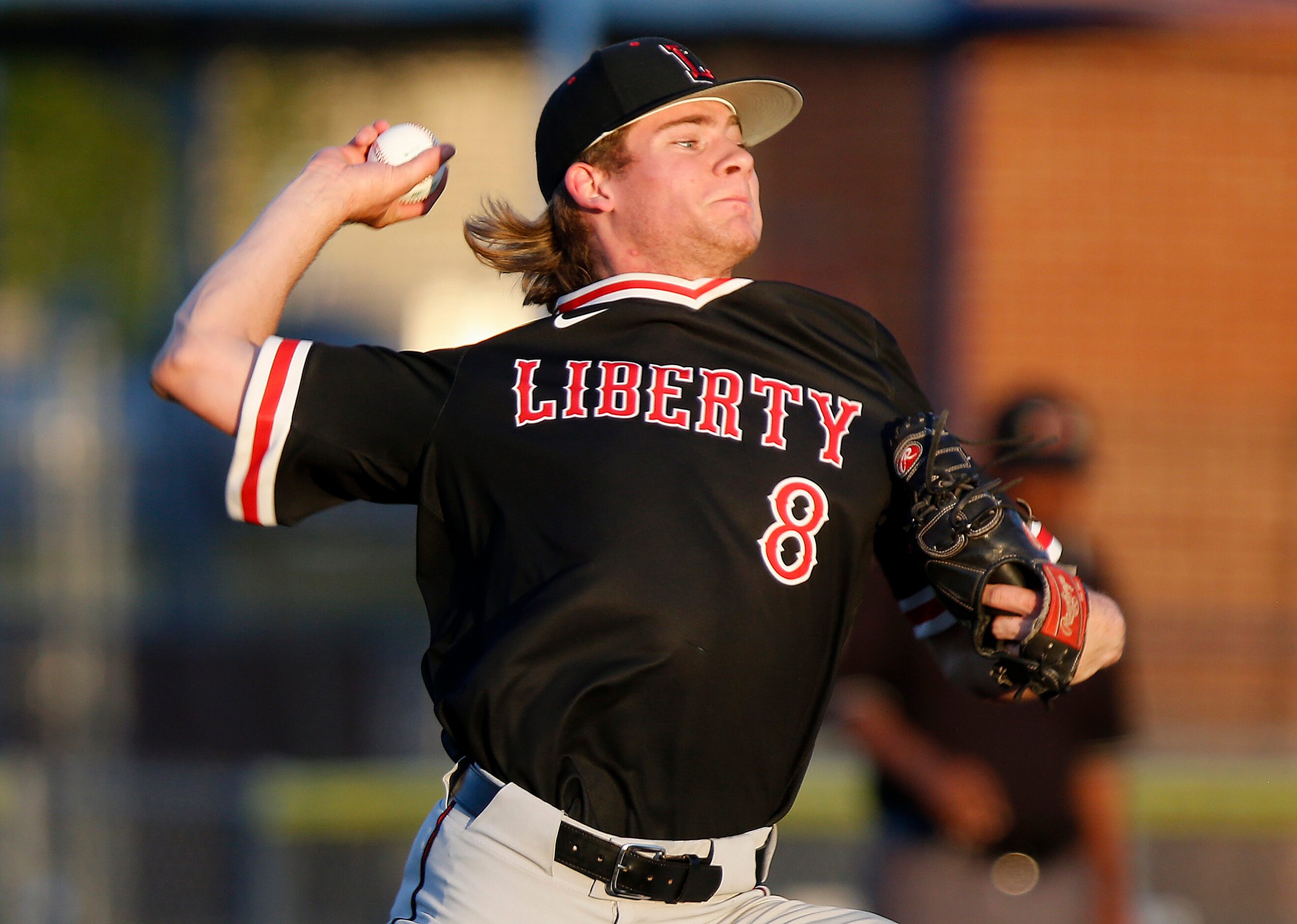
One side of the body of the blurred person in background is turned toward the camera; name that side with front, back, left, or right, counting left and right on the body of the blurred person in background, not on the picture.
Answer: front

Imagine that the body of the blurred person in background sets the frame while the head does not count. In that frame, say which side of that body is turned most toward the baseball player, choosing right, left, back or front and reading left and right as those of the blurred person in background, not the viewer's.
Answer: front

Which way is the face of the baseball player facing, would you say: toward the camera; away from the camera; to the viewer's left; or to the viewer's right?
to the viewer's right
